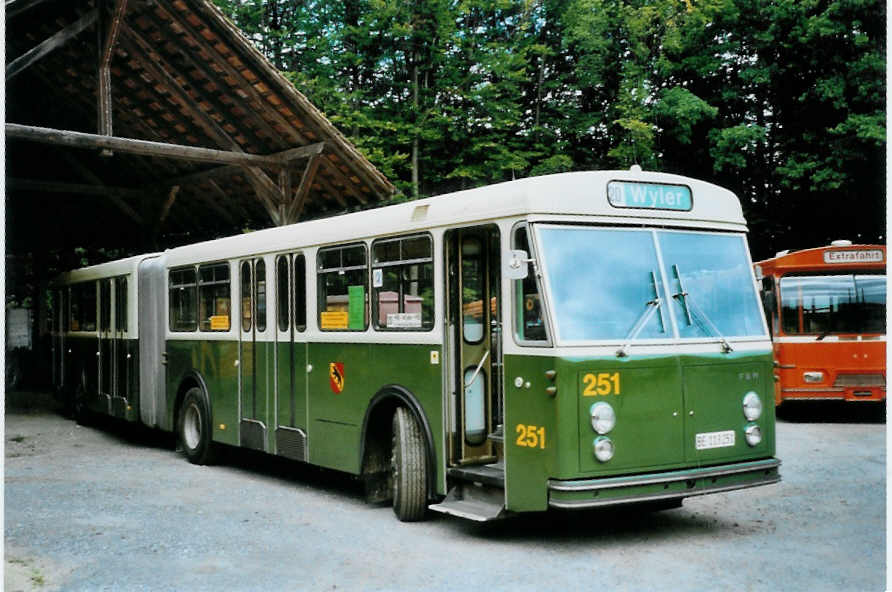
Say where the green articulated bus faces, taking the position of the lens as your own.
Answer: facing the viewer and to the right of the viewer

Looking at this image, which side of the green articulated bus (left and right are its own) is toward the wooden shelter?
back

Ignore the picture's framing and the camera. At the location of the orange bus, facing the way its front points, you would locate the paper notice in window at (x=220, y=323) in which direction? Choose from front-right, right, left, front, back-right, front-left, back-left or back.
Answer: front-right

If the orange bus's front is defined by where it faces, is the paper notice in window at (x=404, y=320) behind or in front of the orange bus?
in front

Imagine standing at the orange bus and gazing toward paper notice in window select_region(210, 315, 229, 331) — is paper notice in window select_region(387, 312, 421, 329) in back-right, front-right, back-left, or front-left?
front-left

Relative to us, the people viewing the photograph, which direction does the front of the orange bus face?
facing the viewer

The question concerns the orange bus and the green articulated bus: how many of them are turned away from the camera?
0

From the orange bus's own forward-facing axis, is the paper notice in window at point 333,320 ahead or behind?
ahead

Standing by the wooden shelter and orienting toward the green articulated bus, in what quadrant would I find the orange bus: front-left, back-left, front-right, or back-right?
front-left

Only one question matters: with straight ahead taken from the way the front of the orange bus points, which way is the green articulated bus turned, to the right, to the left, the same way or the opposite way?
to the left
